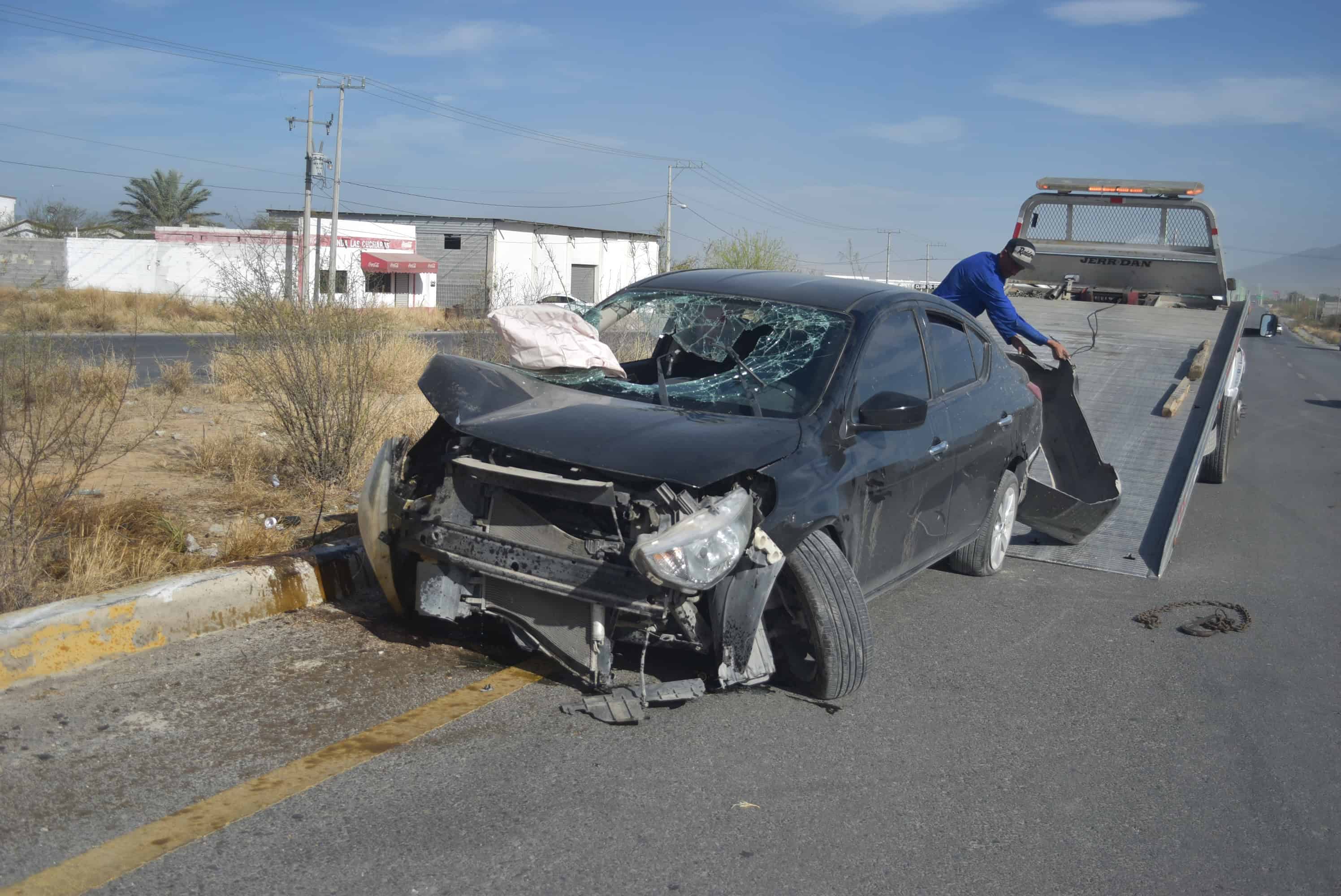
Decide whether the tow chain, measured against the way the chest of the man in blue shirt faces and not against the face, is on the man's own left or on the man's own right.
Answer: on the man's own right

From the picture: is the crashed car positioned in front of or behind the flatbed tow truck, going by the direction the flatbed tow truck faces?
behind

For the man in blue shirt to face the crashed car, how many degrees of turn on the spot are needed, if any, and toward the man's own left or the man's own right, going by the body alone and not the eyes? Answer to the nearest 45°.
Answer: approximately 90° to the man's own right

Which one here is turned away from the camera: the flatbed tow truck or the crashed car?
the flatbed tow truck

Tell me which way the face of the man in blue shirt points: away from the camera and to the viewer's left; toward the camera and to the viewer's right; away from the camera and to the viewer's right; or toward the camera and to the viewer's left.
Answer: toward the camera and to the viewer's right

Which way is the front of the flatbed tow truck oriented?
away from the camera

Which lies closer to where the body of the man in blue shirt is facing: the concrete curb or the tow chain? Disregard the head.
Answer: the tow chain

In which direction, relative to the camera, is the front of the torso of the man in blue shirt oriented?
to the viewer's right

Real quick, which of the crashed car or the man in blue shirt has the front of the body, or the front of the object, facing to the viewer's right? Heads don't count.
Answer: the man in blue shirt

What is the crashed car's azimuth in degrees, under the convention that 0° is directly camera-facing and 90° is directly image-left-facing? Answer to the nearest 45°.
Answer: approximately 45°

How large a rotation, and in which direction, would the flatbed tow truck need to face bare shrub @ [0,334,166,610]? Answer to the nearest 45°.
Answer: approximately 135° to its left
